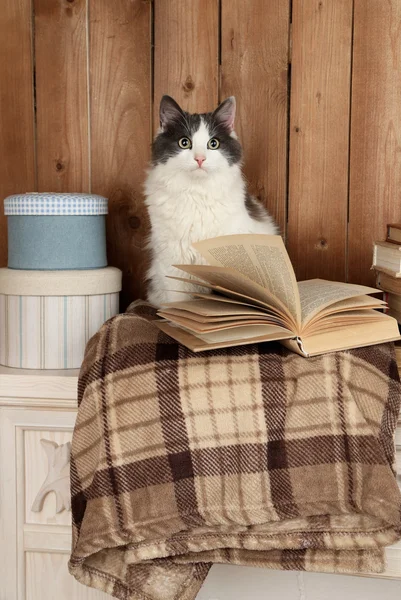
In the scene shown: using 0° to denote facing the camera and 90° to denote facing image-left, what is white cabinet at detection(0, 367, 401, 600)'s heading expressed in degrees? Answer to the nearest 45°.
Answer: approximately 0°
